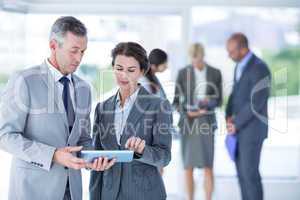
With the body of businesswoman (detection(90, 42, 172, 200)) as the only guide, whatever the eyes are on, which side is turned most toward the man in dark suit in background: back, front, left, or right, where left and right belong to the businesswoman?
back

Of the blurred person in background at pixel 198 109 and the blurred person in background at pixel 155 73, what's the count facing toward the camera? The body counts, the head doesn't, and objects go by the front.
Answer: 1

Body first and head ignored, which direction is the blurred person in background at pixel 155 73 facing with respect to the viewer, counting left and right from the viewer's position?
facing to the right of the viewer

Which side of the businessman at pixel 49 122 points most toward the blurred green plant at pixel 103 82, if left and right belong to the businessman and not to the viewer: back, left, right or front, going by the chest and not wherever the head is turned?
left

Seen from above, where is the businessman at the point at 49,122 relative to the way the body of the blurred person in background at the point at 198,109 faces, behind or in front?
in front

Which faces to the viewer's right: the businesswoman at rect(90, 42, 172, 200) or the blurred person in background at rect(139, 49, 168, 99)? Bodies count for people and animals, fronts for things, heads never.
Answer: the blurred person in background

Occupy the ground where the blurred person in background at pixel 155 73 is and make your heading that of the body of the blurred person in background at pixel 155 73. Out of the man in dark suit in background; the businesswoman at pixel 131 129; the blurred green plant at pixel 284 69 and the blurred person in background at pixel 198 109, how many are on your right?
1

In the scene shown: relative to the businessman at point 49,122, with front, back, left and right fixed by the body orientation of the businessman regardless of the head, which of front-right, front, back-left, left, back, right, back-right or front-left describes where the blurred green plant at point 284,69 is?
left

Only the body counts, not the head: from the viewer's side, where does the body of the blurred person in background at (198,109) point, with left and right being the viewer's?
facing the viewer

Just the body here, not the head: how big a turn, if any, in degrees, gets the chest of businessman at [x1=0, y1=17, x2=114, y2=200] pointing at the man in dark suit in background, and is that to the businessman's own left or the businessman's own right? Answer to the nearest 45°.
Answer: approximately 90° to the businessman's own left

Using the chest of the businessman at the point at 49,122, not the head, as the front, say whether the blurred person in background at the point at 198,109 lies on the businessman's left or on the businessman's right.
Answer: on the businessman's left

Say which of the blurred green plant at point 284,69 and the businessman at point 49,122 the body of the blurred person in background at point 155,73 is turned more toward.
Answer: the blurred green plant
